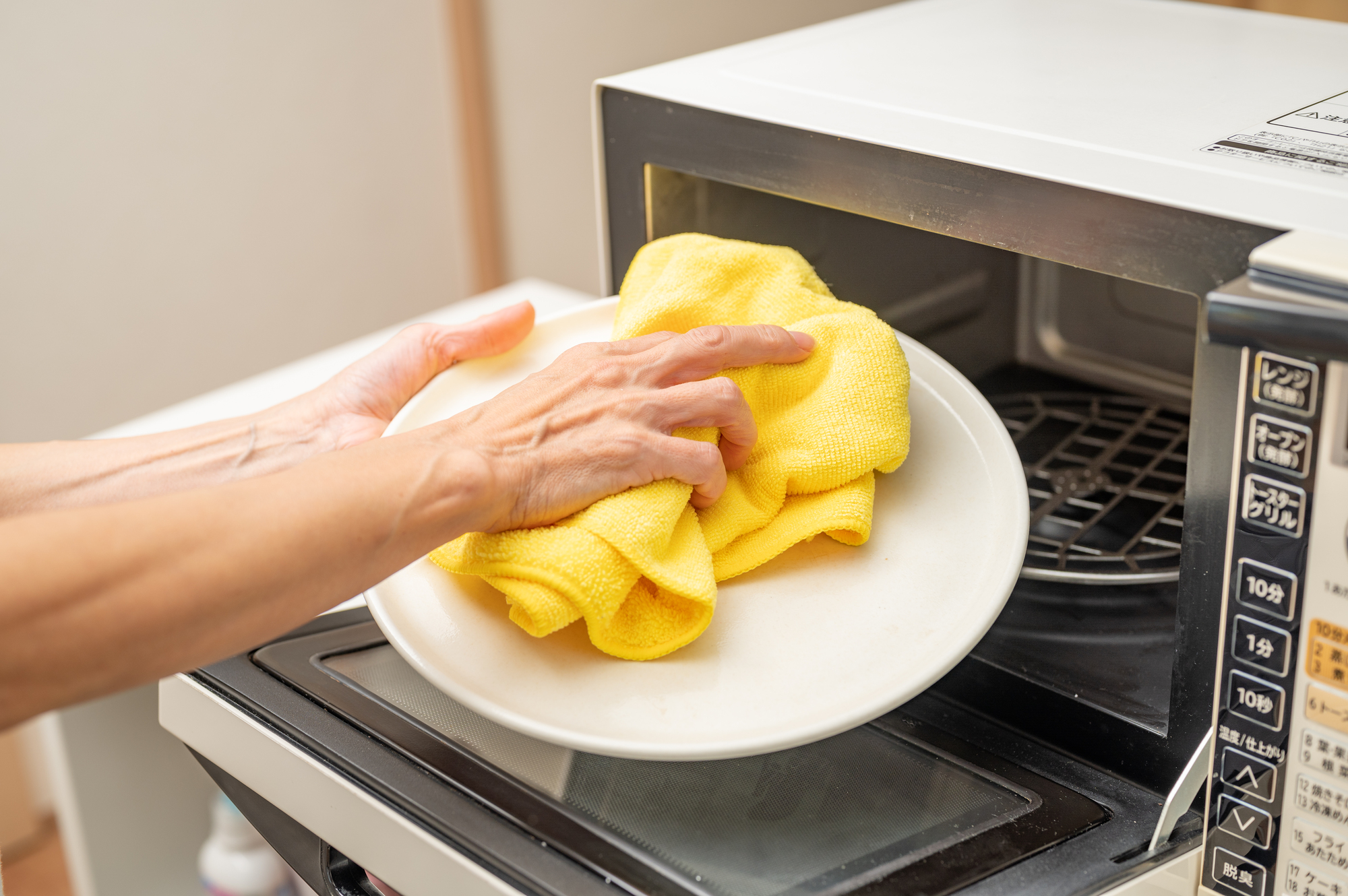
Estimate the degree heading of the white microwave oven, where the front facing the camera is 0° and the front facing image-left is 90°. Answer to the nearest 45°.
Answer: approximately 45°
